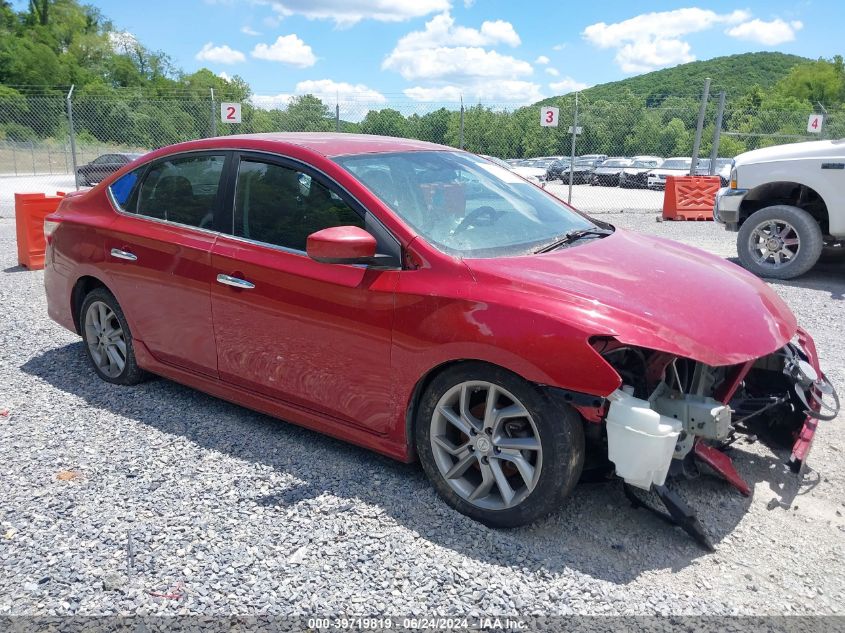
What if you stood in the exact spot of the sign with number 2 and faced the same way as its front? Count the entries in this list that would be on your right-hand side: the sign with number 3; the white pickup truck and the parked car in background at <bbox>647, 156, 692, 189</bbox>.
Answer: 0

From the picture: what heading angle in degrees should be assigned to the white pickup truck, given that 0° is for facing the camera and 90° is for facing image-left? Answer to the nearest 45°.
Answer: approximately 90°

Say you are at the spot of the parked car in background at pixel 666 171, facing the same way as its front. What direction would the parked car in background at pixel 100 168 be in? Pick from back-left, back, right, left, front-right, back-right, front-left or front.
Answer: front

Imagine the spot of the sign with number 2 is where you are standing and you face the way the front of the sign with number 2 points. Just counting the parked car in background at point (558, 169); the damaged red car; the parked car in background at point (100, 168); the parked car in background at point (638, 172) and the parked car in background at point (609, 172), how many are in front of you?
1

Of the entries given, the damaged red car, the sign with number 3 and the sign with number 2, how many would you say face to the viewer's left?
0

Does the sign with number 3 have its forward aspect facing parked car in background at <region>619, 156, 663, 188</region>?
no

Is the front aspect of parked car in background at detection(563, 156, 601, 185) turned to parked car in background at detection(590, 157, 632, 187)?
no

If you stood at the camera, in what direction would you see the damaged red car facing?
facing the viewer and to the right of the viewer

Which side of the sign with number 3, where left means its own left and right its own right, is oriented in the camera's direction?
front

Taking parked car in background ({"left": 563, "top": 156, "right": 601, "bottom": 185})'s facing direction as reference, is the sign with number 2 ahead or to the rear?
ahead

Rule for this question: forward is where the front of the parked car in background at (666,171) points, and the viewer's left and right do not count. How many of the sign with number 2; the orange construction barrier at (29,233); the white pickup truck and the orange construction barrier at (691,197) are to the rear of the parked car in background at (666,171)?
0

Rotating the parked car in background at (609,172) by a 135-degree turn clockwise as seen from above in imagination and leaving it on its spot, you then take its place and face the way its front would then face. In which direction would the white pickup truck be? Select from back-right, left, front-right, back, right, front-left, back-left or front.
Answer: back

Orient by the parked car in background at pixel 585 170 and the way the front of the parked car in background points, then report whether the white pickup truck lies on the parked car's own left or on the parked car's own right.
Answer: on the parked car's own left

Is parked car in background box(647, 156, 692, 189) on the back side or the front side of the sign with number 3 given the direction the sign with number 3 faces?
on the back side

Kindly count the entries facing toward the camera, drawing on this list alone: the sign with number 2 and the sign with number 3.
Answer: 2

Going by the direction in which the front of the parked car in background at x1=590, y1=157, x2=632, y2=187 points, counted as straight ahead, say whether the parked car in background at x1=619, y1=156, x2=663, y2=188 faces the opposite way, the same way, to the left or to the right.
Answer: the same way

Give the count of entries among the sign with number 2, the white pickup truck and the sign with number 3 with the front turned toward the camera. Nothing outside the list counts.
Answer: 2
